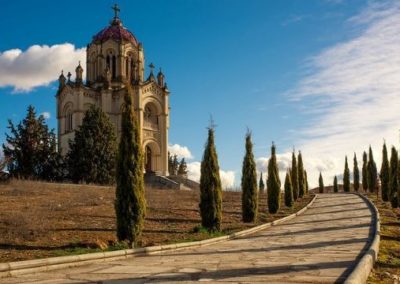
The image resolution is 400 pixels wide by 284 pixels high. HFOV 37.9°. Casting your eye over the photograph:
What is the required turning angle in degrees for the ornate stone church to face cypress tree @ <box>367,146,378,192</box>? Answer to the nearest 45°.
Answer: approximately 45° to its left

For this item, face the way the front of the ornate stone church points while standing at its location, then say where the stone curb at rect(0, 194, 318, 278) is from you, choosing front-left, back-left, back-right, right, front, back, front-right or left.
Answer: front-right

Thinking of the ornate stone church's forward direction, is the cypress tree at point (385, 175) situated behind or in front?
in front

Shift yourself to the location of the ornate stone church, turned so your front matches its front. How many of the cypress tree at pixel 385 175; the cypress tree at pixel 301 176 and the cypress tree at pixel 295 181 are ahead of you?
3

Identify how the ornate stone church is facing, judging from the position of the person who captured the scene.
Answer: facing the viewer and to the right of the viewer

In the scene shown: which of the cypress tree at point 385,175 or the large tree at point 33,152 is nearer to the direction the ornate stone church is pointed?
the cypress tree

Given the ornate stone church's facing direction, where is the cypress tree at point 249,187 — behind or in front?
in front

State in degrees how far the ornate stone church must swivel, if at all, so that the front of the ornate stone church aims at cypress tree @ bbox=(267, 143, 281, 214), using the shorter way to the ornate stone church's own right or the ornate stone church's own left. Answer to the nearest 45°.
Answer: approximately 45° to the ornate stone church's own right

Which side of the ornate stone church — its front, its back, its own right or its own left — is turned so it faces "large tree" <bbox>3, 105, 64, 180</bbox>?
right

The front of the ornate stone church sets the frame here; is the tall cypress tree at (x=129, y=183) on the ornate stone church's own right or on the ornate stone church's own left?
on the ornate stone church's own right

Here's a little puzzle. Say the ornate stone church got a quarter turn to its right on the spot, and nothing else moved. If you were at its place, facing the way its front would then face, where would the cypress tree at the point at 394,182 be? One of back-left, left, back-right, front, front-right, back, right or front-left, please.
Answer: left

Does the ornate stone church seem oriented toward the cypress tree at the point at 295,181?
yes
